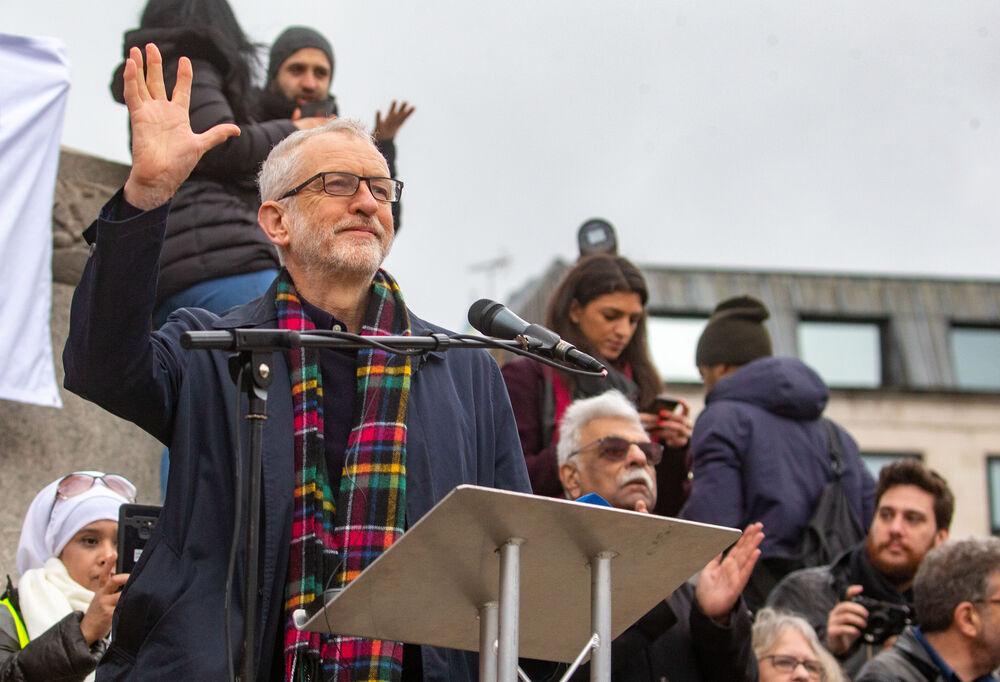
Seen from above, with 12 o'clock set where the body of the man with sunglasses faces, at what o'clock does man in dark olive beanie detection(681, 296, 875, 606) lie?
The man in dark olive beanie is roughly at 8 o'clock from the man with sunglasses.

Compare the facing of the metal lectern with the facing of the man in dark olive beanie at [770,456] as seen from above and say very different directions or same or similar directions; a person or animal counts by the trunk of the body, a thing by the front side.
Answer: very different directions

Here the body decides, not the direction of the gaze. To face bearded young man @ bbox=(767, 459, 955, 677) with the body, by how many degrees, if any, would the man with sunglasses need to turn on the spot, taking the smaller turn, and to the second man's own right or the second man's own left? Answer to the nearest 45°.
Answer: approximately 90° to the second man's own left

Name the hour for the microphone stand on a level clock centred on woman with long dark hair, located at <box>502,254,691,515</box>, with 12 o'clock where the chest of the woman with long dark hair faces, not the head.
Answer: The microphone stand is roughly at 2 o'clock from the woman with long dark hair.

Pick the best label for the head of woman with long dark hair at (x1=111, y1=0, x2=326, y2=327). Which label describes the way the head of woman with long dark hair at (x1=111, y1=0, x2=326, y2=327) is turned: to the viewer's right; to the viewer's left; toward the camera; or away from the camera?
away from the camera
